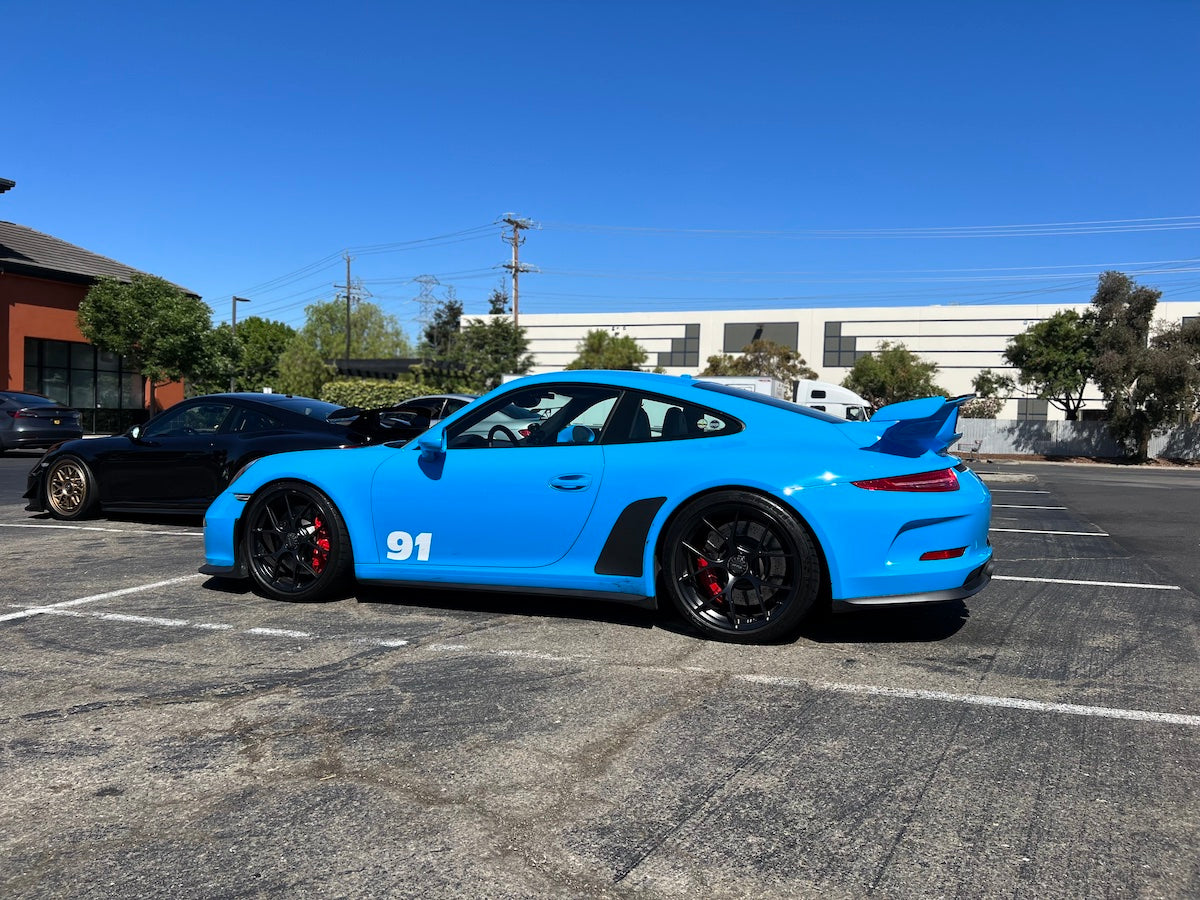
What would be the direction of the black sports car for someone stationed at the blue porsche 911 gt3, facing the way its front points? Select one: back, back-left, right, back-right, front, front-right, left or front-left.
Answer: front-right

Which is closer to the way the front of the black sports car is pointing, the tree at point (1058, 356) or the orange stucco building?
the orange stucco building

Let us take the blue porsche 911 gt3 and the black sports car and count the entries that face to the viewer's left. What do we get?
2

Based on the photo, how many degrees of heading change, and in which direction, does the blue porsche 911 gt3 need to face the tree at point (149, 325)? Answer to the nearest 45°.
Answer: approximately 45° to its right

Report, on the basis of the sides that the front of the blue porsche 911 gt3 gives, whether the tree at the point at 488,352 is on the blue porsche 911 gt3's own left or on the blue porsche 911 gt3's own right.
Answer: on the blue porsche 911 gt3's own right

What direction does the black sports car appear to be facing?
to the viewer's left

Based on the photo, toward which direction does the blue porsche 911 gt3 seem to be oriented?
to the viewer's left

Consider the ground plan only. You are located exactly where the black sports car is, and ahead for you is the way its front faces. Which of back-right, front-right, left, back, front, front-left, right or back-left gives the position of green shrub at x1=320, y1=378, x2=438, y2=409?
right

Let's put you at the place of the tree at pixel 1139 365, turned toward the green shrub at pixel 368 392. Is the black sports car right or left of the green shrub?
left

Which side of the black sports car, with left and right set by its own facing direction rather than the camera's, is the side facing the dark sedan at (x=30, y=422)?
right

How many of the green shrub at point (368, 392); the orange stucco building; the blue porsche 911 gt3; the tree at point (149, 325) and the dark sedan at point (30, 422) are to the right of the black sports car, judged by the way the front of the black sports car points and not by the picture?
4

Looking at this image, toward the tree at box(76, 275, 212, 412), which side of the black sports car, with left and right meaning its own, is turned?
right
